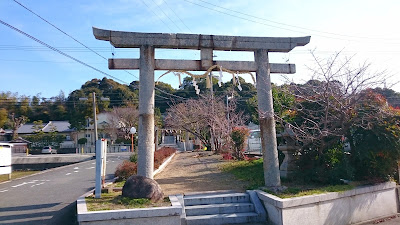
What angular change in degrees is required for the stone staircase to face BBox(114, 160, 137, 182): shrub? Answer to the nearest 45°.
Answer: approximately 135° to its right

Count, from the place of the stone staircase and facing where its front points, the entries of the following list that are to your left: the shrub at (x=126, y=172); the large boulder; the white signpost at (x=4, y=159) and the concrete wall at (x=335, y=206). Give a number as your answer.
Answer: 1

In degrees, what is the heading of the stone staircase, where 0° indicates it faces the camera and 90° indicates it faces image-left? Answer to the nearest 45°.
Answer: approximately 0°

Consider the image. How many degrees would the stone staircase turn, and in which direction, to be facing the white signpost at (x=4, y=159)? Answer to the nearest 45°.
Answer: approximately 135° to its right

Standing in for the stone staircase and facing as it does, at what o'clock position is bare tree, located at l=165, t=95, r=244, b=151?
The bare tree is roughly at 6 o'clock from the stone staircase.

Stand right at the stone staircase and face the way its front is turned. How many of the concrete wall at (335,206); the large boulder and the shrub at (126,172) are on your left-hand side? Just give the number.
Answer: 1

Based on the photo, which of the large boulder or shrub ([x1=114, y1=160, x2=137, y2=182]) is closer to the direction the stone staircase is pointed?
the large boulder

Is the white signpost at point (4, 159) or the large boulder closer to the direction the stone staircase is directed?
the large boulder

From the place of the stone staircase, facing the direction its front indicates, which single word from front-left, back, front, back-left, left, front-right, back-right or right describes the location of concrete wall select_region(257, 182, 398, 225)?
left

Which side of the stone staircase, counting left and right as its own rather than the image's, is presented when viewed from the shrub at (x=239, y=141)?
back
